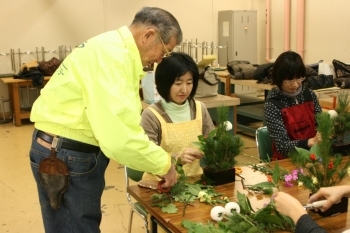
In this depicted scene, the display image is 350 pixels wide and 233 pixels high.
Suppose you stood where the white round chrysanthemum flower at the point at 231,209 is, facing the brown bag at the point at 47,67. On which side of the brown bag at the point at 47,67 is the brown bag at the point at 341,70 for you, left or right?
right

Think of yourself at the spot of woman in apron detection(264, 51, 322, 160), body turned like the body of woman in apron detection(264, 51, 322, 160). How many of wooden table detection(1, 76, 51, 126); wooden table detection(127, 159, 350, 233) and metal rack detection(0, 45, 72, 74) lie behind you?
2

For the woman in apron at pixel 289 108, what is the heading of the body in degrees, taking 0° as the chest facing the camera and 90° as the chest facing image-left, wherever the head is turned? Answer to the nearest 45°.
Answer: approximately 315°

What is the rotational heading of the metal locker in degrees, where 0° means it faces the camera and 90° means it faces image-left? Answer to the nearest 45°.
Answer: approximately 315°

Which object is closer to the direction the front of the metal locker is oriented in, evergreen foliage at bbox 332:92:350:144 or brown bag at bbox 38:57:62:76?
the evergreen foliage

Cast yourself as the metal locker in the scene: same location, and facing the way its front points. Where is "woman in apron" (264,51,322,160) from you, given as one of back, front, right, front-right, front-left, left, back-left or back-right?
front-right

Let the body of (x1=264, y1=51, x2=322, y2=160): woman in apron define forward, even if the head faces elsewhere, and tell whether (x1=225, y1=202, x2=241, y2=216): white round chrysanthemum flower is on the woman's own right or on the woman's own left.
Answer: on the woman's own right

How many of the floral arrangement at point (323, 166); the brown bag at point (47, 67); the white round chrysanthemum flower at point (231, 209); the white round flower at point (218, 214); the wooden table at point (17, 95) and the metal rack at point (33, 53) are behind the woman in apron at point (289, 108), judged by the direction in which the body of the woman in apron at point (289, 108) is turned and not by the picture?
3

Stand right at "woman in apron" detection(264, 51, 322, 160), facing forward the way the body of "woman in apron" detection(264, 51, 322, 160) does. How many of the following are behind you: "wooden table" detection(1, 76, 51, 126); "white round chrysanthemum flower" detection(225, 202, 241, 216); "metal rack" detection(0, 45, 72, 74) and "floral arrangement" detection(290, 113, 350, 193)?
2

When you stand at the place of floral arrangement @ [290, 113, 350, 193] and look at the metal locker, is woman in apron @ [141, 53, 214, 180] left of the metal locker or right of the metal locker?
left

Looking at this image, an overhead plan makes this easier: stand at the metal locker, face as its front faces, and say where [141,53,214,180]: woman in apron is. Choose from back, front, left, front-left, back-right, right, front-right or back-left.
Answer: front-right

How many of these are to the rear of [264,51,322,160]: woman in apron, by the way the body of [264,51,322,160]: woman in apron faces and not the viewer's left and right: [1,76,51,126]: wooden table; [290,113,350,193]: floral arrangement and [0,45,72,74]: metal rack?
2
